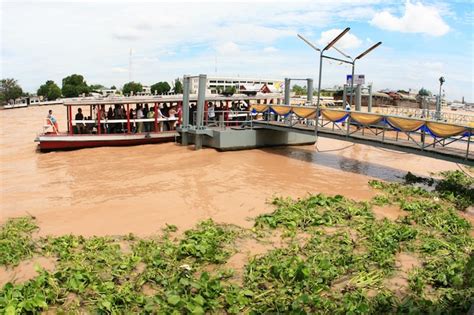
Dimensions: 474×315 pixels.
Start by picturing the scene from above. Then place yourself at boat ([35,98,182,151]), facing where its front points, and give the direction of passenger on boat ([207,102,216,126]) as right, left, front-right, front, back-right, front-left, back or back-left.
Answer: back

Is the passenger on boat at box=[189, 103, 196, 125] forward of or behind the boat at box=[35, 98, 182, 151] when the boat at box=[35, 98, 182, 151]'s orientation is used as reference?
behind

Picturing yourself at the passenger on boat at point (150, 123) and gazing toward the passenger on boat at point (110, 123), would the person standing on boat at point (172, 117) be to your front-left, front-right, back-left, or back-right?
back-right

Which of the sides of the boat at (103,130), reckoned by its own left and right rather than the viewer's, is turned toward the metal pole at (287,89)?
back

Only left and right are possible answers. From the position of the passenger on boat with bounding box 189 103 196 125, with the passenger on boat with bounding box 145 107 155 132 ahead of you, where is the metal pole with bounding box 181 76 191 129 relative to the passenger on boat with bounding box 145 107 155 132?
left

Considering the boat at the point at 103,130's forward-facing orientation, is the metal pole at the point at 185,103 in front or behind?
behind
